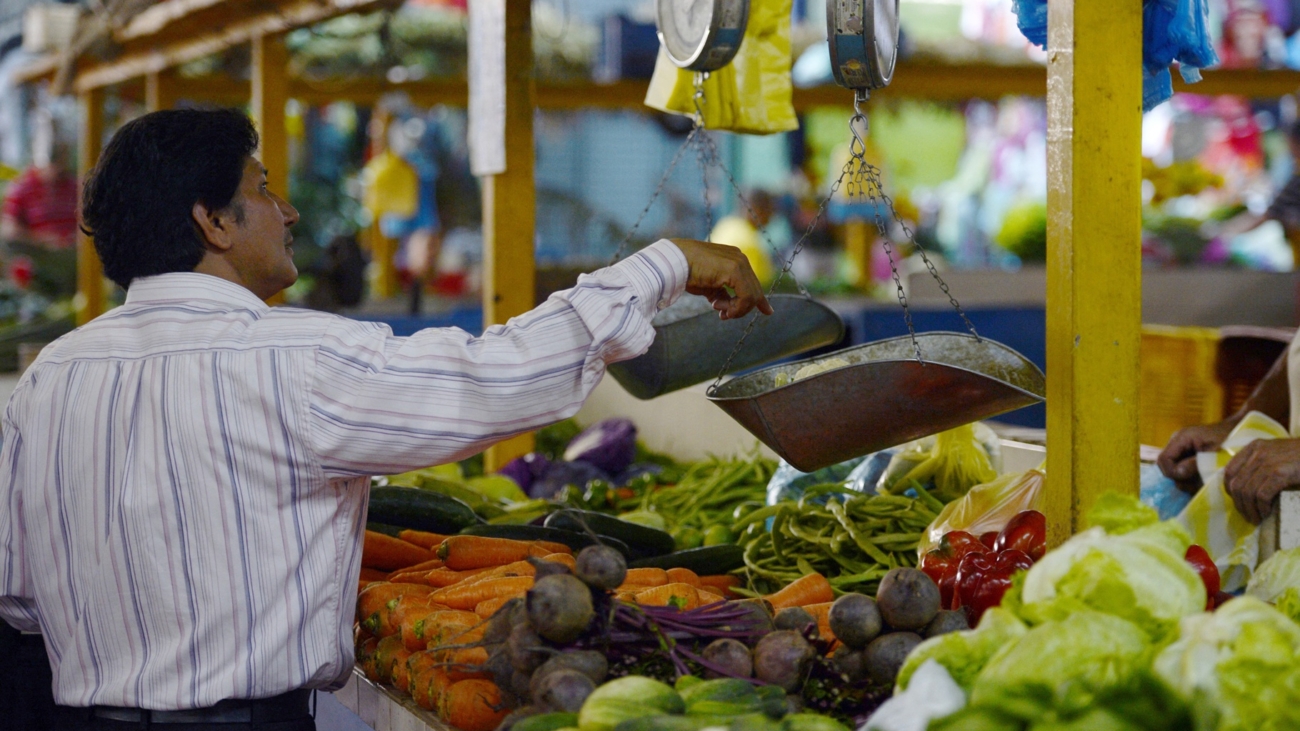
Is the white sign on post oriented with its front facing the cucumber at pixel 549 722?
yes

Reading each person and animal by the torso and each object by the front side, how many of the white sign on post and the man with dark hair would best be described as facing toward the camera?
1

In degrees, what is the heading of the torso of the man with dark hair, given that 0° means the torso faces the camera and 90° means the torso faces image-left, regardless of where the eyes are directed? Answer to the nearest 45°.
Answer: approximately 225°

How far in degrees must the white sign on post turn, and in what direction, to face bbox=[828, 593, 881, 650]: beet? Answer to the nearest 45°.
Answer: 0° — it already faces it

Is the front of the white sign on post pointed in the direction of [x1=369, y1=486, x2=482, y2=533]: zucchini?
yes

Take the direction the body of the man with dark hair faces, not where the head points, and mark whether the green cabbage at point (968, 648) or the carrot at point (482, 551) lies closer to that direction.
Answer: the carrot

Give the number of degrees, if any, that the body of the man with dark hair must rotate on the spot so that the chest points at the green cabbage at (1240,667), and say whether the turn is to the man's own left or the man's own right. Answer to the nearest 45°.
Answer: approximately 90° to the man's own right

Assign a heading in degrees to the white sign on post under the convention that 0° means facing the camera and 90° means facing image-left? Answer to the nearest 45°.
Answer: approximately 0°
